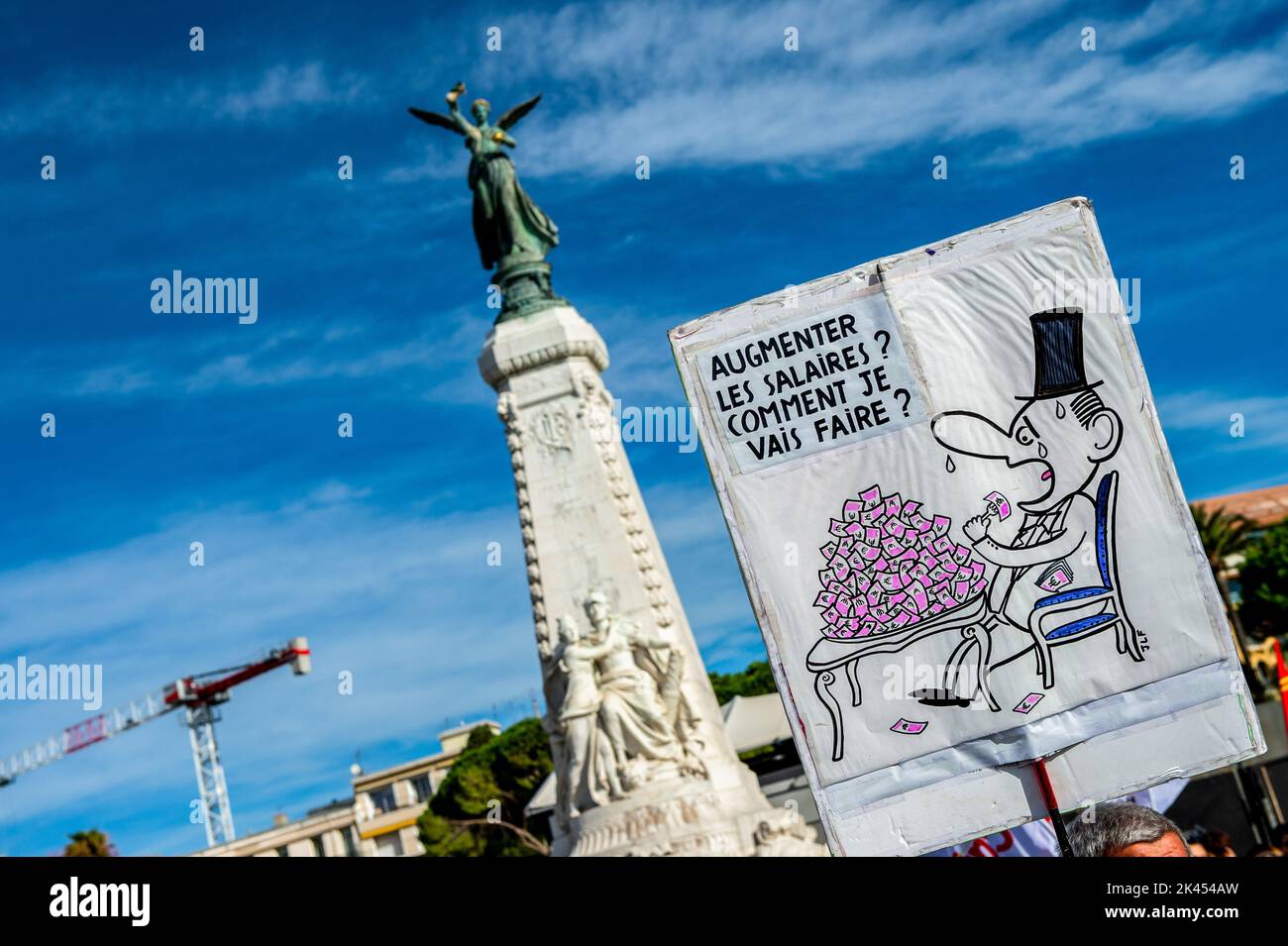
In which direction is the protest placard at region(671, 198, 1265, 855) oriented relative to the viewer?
toward the camera

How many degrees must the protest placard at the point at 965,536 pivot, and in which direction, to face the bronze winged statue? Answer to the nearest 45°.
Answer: approximately 180°

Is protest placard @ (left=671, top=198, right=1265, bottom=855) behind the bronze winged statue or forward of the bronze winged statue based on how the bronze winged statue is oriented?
forward

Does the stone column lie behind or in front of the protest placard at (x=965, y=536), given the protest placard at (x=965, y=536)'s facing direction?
behind

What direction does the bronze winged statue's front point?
toward the camera

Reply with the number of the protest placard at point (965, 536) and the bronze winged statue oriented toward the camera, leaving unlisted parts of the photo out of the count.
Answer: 2

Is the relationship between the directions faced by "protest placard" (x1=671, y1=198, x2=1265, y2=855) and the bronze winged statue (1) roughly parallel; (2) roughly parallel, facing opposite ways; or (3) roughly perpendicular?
roughly parallel
